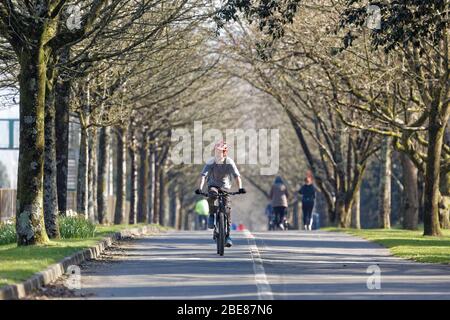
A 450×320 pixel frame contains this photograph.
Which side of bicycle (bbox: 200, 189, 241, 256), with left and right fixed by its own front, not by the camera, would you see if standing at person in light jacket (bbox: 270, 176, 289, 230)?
back

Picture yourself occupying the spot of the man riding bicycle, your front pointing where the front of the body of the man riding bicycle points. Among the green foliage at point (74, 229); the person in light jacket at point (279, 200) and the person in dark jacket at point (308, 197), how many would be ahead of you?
0

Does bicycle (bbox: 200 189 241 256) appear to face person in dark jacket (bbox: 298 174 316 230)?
no

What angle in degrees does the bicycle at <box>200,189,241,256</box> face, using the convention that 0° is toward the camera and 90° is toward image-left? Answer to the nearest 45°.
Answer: approximately 0°

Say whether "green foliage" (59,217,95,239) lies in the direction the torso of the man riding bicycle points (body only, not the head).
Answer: no

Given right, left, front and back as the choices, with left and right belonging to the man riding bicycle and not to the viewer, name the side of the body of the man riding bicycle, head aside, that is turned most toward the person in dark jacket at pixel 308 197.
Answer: back

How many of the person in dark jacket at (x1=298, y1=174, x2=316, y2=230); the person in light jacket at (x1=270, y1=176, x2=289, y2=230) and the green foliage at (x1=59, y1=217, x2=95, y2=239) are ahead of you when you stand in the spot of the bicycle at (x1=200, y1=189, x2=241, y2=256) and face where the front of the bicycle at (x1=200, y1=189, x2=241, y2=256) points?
0

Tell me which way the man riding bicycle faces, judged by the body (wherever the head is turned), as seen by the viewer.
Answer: toward the camera
